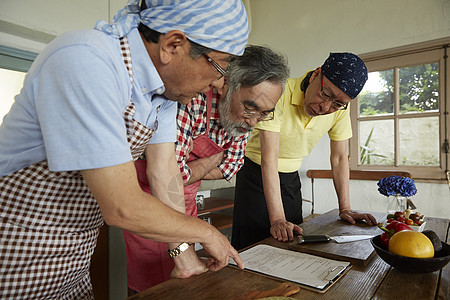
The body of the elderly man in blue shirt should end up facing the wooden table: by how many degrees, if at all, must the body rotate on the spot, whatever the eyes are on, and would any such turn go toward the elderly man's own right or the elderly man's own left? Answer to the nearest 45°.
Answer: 0° — they already face it

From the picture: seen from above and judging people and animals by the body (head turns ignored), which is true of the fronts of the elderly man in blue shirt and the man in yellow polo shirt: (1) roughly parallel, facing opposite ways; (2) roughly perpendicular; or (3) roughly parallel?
roughly perpendicular

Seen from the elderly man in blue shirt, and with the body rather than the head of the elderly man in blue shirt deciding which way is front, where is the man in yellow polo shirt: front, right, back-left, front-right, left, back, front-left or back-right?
front-left

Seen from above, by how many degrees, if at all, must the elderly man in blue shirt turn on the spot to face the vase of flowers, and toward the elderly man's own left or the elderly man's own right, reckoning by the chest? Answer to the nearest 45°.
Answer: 0° — they already face it

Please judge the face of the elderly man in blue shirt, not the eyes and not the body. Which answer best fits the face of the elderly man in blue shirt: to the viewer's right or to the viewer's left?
to the viewer's right

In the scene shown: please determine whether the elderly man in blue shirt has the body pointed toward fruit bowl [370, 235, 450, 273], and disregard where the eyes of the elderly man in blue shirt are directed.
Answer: yes

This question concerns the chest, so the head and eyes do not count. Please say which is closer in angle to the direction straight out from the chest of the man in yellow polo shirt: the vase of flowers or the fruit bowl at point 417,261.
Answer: the fruit bowl

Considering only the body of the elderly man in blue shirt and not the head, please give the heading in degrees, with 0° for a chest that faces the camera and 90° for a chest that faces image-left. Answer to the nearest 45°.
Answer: approximately 270°
